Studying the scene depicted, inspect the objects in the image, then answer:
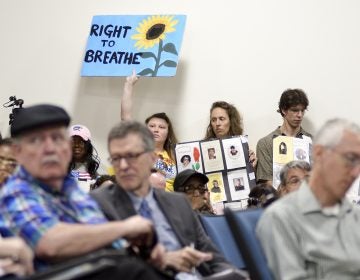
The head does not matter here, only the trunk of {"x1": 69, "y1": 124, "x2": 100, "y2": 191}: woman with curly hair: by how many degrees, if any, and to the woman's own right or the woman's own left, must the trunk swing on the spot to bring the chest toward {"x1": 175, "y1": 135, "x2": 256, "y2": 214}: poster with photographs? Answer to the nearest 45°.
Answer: approximately 135° to the woman's own left

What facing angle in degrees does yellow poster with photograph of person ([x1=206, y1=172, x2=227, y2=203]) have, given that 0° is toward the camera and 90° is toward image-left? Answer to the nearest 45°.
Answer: approximately 0°

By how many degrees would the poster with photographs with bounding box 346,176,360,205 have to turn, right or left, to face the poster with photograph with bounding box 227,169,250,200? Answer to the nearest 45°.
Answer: approximately 90° to its right

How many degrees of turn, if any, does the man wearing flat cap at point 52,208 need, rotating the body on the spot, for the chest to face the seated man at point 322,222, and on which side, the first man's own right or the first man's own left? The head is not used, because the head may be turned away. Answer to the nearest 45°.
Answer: approximately 45° to the first man's own left

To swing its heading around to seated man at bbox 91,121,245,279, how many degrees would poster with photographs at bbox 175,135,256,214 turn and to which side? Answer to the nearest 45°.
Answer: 0° — it already faces them

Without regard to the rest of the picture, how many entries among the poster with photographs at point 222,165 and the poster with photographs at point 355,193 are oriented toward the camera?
2

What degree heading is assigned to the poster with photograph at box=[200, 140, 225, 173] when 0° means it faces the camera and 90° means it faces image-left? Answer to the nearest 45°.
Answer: approximately 0°

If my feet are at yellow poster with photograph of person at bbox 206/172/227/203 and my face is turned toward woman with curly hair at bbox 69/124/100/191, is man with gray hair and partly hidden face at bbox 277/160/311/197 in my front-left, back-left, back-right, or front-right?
back-left
